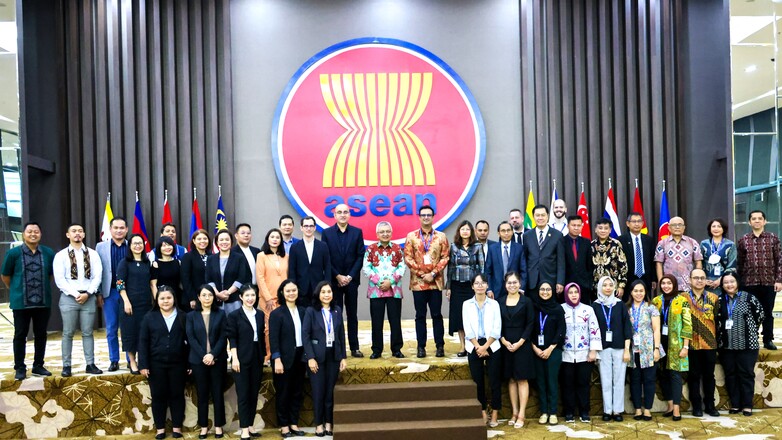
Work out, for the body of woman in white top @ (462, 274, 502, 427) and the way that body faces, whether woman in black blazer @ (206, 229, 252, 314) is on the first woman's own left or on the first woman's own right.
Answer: on the first woman's own right

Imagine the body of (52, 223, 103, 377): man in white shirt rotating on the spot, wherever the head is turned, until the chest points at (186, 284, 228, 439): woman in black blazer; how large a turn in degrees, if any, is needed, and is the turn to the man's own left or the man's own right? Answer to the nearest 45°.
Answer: approximately 45° to the man's own left

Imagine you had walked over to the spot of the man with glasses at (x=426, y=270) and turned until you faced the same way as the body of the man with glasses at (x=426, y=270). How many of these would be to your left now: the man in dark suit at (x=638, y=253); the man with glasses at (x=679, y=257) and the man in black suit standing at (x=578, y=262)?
3

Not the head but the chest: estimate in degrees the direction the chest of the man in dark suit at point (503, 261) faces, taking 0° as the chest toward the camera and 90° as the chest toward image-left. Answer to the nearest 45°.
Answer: approximately 0°

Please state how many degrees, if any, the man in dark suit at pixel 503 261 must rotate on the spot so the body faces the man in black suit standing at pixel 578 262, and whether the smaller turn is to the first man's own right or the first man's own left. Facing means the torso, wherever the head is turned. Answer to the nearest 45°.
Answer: approximately 90° to the first man's own left
